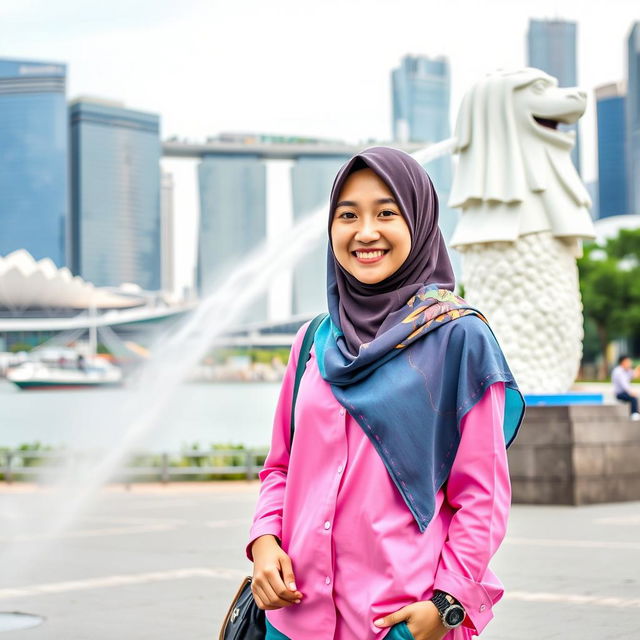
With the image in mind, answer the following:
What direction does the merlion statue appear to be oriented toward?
to the viewer's right

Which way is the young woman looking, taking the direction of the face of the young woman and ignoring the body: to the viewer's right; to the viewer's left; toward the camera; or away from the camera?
toward the camera

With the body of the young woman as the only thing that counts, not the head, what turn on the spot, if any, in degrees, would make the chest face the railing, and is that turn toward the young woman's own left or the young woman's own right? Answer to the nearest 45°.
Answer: approximately 135° to the young woman's own right

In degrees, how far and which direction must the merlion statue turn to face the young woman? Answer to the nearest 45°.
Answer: approximately 90° to its right

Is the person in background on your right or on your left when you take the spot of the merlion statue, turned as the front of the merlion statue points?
on your left

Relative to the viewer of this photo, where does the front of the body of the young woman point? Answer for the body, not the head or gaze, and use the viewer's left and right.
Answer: facing the viewer and to the left of the viewer

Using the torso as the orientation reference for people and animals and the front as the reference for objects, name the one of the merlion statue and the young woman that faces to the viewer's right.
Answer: the merlion statue

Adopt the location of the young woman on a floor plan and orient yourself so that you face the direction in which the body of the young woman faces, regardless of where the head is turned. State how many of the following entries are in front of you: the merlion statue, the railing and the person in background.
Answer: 0

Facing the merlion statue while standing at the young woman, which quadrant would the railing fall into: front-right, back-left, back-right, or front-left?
front-left

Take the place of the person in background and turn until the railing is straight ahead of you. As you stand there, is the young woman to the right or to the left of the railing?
left
